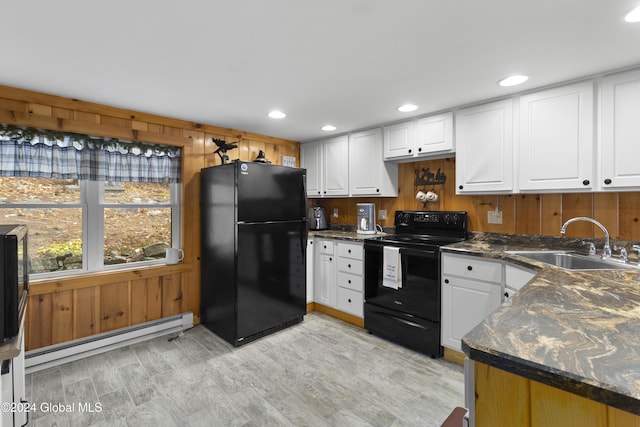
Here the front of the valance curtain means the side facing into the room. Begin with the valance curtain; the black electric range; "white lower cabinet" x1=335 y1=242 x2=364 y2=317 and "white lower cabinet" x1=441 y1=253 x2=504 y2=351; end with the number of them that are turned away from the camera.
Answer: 0

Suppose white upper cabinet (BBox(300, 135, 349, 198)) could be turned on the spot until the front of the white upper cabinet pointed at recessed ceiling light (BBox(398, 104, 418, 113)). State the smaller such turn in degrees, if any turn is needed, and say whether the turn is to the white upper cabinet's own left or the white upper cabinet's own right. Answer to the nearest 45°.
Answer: approximately 90° to the white upper cabinet's own left

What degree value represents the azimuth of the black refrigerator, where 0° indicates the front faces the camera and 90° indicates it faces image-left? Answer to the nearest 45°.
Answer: approximately 315°

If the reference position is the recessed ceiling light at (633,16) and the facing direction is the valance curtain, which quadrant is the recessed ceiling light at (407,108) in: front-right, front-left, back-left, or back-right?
front-right

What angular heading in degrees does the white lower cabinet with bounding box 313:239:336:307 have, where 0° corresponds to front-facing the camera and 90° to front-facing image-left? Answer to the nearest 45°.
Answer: approximately 45°

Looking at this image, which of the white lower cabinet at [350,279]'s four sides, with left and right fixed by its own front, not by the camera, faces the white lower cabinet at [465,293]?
left

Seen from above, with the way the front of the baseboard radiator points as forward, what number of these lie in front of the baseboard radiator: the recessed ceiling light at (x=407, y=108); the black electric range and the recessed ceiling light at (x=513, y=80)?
3

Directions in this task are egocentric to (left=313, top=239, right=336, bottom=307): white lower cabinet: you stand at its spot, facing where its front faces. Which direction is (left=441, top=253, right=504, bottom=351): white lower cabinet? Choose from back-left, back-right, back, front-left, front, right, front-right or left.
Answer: left

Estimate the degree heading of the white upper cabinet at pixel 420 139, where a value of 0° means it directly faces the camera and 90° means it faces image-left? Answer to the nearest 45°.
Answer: approximately 45°

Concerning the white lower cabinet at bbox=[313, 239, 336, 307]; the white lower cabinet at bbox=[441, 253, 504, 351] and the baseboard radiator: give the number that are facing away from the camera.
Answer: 0

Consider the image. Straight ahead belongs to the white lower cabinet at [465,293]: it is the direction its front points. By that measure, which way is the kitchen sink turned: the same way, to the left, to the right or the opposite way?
the same way

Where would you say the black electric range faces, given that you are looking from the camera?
facing the viewer and to the left of the viewer

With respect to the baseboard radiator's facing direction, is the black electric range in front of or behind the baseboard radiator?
in front

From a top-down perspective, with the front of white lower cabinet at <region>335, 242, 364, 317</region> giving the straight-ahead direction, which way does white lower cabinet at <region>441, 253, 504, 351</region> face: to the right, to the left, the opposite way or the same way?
the same way

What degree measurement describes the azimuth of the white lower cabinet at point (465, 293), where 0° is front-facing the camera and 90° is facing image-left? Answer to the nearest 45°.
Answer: approximately 45°
